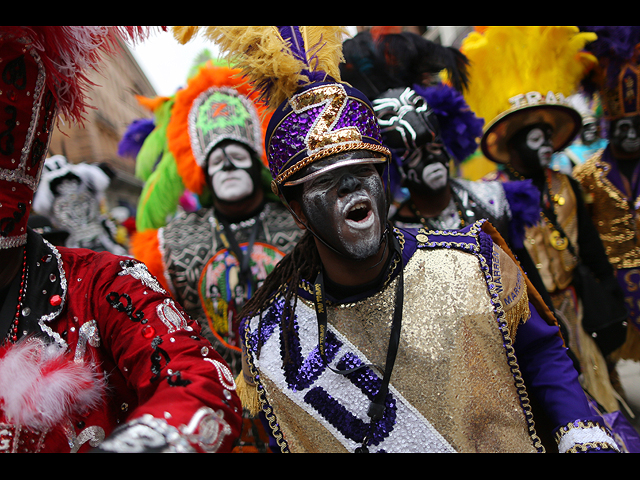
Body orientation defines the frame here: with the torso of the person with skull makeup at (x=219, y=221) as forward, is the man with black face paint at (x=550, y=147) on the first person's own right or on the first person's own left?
on the first person's own left

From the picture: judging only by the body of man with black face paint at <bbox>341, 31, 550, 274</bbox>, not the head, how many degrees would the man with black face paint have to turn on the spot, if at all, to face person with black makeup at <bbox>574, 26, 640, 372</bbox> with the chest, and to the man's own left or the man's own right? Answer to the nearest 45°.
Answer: approximately 135° to the man's own left

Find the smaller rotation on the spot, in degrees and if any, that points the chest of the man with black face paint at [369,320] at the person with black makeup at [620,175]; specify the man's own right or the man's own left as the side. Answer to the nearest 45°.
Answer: approximately 135° to the man's own left

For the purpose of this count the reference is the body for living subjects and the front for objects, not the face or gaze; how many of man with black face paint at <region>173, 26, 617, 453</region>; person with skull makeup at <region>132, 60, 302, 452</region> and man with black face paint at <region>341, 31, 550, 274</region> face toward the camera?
3

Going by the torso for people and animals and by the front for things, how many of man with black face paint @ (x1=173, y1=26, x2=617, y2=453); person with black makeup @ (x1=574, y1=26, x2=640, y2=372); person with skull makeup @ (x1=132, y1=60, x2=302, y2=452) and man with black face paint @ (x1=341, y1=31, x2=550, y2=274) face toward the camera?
4

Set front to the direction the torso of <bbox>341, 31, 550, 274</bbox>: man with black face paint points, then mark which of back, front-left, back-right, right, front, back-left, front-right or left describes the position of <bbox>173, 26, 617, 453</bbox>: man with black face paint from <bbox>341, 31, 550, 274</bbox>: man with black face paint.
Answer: front

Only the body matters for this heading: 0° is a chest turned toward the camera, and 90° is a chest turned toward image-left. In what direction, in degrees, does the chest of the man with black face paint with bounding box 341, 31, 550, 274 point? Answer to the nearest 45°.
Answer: approximately 0°

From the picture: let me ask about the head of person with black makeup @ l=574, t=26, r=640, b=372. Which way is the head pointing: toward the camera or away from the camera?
toward the camera

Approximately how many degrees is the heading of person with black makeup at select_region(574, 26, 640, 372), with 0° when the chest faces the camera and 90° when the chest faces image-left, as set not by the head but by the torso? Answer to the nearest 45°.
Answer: approximately 0°

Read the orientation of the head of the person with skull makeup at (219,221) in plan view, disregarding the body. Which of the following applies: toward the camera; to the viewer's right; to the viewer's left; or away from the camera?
toward the camera

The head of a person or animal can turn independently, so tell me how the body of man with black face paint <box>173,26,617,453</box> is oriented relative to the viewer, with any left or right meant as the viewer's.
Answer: facing the viewer
